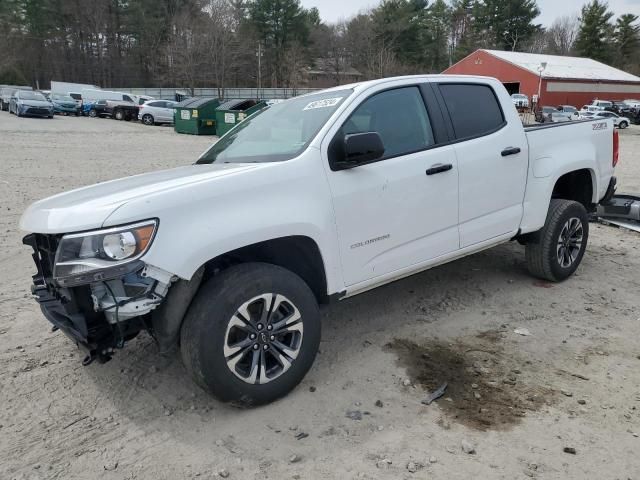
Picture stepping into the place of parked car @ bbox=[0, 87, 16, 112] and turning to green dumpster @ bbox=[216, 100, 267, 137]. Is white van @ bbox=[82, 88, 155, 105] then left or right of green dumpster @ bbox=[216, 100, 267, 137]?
left

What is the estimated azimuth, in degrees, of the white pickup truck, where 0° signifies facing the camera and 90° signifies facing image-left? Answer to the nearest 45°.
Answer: approximately 45°

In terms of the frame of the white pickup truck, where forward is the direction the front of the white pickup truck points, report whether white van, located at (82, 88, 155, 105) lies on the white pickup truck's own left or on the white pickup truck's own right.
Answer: on the white pickup truck's own right

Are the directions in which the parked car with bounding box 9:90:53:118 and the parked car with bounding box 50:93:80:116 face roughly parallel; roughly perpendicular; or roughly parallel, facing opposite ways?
roughly parallel

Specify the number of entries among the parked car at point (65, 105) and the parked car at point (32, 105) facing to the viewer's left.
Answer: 0

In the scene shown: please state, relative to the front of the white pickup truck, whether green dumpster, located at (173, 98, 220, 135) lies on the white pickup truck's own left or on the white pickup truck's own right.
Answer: on the white pickup truck's own right

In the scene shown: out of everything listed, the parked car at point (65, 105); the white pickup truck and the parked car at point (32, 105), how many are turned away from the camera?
0

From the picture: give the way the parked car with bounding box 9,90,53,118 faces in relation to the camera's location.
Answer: facing the viewer and to the right of the viewer

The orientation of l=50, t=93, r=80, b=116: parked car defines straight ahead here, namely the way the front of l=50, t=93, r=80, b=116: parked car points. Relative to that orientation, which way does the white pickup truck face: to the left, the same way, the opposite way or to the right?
to the right

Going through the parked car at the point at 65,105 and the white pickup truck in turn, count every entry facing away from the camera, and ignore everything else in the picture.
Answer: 0

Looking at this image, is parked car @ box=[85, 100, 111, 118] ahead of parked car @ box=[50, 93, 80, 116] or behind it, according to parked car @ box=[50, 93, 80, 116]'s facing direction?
ahead
